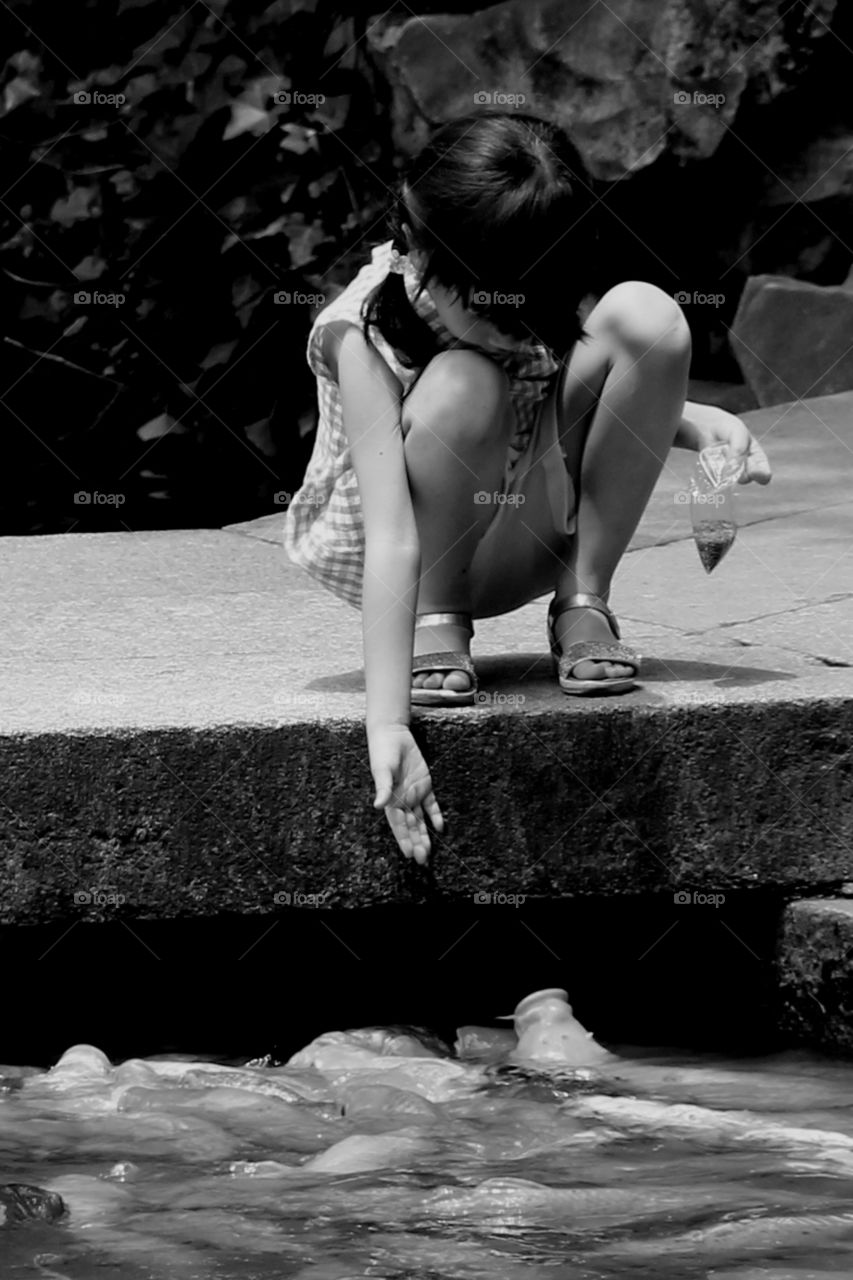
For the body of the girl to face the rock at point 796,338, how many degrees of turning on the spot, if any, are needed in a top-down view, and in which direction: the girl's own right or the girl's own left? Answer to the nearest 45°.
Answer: approximately 135° to the girl's own left

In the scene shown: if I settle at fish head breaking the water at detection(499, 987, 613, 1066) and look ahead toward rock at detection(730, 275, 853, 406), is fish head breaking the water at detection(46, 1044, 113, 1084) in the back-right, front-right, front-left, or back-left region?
back-left
